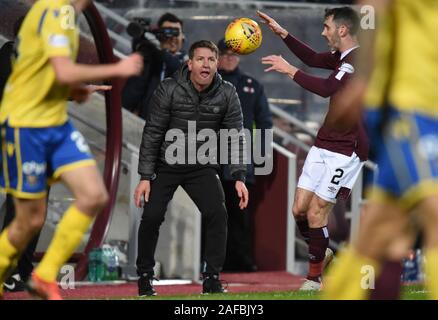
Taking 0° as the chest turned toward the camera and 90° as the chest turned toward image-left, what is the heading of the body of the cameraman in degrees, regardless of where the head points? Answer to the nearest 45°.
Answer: approximately 45°

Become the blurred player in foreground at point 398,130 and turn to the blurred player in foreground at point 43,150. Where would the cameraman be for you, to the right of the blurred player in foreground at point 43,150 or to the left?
right

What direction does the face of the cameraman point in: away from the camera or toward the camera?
toward the camera

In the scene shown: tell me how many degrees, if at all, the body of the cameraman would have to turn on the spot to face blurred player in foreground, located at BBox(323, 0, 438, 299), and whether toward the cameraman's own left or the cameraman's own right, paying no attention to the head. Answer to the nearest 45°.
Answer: approximately 45° to the cameraman's own left

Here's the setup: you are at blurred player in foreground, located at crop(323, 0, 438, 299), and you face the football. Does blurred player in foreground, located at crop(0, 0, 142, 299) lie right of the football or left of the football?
left

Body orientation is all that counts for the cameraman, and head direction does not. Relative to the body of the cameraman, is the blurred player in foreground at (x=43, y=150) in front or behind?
in front
